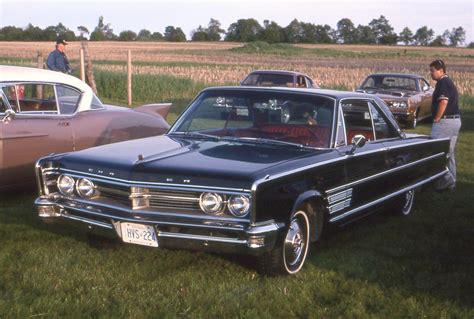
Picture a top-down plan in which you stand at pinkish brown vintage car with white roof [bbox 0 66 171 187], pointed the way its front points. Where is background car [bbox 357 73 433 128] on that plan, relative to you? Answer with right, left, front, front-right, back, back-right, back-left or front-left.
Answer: back-right

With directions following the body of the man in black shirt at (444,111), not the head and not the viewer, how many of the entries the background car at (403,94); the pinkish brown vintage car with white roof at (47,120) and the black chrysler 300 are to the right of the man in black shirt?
1

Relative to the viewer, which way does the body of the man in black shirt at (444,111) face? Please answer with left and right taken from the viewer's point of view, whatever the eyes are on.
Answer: facing to the left of the viewer

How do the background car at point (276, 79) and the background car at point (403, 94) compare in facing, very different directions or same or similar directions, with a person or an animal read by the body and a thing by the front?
same or similar directions

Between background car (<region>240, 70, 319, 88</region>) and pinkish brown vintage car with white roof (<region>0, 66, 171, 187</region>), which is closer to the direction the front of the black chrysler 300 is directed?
the pinkish brown vintage car with white roof

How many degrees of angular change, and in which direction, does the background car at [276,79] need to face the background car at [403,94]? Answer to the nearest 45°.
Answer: approximately 135° to its left

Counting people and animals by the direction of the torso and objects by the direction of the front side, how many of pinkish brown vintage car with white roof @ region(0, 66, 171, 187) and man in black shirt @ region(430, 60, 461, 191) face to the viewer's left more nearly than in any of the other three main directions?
2

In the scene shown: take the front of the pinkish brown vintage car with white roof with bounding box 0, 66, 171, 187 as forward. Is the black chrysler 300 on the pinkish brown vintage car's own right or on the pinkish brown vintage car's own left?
on the pinkish brown vintage car's own left

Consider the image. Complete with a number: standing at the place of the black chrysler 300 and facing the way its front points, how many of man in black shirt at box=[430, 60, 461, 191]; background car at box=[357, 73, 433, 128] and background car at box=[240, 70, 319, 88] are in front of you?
0

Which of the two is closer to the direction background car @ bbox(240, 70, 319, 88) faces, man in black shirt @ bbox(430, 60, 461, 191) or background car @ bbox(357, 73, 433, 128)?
the man in black shirt

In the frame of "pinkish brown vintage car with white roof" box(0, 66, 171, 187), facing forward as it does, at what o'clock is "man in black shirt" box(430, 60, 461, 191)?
The man in black shirt is roughly at 6 o'clock from the pinkish brown vintage car with white roof.

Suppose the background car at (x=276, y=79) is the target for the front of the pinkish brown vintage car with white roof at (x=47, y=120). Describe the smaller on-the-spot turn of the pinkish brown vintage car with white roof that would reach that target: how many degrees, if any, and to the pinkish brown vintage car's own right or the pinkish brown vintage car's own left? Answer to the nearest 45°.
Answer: approximately 135° to the pinkish brown vintage car's own right

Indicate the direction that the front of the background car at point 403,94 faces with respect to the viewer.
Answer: facing the viewer and to the left of the viewer

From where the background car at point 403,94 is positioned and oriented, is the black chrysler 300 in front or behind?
in front

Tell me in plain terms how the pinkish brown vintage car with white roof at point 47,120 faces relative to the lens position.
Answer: facing to the left of the viewer

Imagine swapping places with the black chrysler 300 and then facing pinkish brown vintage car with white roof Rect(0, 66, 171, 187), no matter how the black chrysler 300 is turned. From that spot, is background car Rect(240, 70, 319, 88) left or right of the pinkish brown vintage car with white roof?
right

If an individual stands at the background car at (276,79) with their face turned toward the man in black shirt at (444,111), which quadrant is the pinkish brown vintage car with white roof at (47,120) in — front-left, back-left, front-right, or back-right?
front-right

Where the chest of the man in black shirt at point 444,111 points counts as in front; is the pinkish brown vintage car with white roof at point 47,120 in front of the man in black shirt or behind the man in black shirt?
in front
